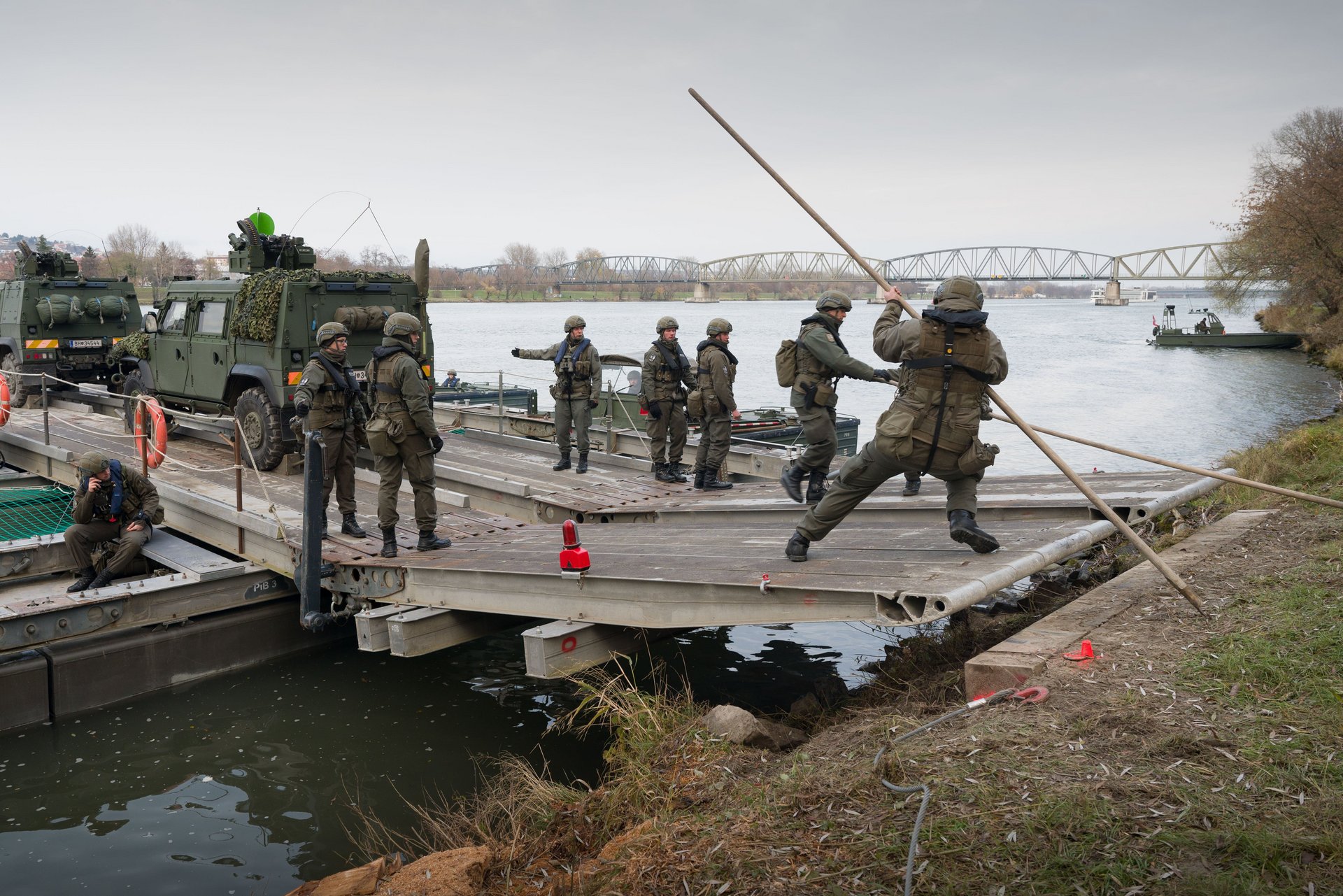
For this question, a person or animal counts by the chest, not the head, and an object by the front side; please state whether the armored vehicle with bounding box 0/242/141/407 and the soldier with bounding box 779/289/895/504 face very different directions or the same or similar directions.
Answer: very different directions

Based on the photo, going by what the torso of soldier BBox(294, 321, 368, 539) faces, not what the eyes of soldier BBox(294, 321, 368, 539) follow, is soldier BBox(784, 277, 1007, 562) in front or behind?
in front

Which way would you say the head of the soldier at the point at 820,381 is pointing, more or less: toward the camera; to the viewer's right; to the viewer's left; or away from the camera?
to the viewer's right

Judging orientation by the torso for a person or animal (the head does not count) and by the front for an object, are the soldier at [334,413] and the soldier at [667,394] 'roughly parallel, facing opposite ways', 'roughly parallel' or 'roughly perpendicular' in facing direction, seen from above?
roughly parallel

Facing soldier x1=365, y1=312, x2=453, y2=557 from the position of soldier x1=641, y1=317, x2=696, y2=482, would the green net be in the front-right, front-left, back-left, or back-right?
front-right

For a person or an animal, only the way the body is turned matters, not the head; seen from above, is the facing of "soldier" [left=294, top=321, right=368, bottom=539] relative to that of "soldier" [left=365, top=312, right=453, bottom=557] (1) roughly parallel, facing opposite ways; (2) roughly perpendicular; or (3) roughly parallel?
roughly perpendicular

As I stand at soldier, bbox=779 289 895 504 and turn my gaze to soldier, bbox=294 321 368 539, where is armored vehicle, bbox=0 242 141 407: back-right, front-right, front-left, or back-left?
front-right

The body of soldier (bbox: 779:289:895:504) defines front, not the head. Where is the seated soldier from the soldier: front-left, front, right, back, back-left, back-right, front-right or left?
back

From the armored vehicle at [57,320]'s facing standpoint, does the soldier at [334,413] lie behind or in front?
behind

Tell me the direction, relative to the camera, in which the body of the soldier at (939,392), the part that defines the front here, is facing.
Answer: away from the camera

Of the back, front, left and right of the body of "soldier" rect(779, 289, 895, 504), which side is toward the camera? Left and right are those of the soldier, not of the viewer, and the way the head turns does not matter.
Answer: right

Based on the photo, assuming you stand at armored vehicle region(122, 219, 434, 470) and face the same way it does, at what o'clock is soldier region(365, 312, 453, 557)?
The soldier is roughly at 7 o'clock from the armored vehicle.

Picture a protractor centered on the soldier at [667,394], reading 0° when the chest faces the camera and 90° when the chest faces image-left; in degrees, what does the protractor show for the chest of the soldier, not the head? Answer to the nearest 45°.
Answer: approximately 315°

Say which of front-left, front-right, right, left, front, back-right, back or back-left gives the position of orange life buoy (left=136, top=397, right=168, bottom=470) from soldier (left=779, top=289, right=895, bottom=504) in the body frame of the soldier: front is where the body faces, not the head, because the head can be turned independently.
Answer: back

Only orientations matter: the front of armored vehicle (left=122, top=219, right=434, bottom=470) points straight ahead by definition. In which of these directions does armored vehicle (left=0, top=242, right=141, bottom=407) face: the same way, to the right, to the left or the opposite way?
the same way

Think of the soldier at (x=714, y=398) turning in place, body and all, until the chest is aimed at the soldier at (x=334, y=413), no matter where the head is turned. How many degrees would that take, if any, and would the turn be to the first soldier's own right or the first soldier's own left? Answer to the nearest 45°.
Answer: approximately 135° to the first soldier's own right
